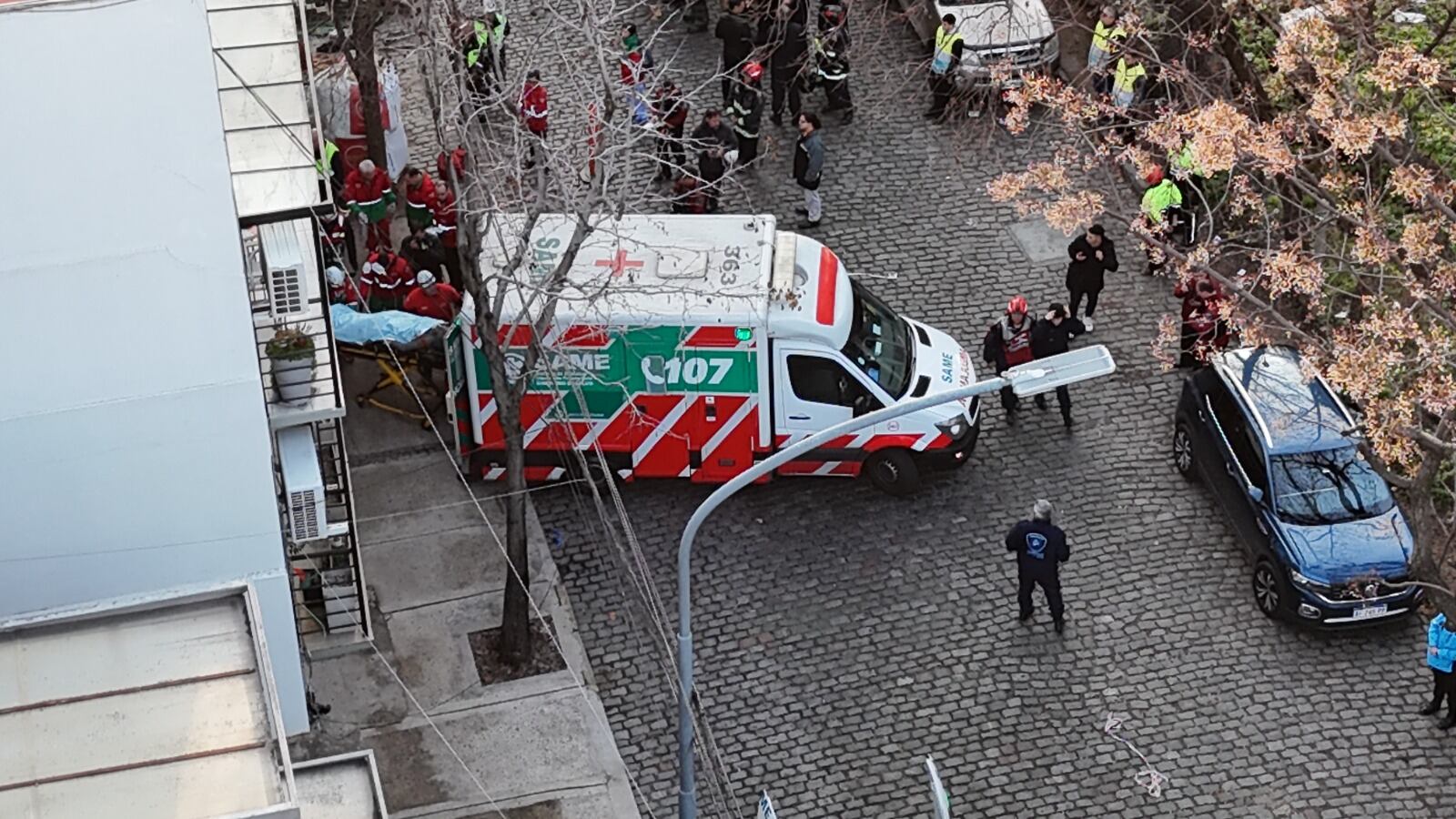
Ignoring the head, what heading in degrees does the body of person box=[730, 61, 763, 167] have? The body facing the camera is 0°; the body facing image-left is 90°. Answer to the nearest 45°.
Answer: approximately 45°

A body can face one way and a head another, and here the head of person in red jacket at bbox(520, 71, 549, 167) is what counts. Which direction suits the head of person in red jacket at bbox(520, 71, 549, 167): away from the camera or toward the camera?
away from the camera

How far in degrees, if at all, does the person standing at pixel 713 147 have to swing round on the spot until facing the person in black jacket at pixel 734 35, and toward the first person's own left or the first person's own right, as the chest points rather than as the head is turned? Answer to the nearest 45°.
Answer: approximately 180°

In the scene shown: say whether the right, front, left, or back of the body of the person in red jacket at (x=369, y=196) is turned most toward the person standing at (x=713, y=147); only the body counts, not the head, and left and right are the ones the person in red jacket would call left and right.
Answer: left

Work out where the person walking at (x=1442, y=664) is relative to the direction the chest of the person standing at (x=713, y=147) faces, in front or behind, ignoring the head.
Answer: in front

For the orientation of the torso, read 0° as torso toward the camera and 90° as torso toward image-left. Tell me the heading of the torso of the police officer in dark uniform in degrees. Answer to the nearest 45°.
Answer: approximately 180°

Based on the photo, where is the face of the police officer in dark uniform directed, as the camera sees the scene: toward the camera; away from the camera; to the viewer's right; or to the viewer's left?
away from the camera
